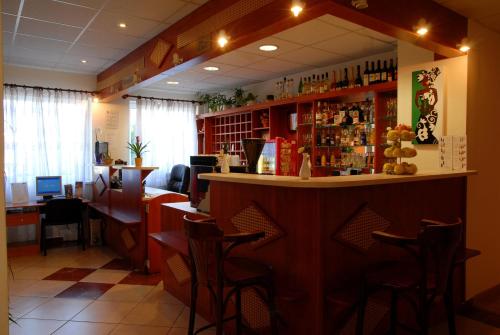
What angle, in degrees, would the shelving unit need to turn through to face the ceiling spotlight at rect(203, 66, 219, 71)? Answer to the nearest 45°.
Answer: approximately 45° to its right

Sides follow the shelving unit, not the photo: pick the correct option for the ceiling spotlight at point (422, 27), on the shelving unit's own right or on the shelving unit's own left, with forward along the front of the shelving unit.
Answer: on the shelving unit's own left

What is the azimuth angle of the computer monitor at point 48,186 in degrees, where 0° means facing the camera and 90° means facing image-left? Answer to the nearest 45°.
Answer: approximately 0°

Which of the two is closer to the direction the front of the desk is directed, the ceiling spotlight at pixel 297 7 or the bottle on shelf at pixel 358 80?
the ceiling spotlight

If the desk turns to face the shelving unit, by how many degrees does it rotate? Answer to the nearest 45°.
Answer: approximately 45° to its left

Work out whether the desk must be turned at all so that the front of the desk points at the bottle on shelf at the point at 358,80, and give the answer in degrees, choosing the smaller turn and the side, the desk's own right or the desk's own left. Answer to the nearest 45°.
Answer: approximately 45° to the desk's own left

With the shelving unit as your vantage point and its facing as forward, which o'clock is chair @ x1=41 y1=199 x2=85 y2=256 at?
The chair is roughly at 1 o'clock from the shelving unit.
